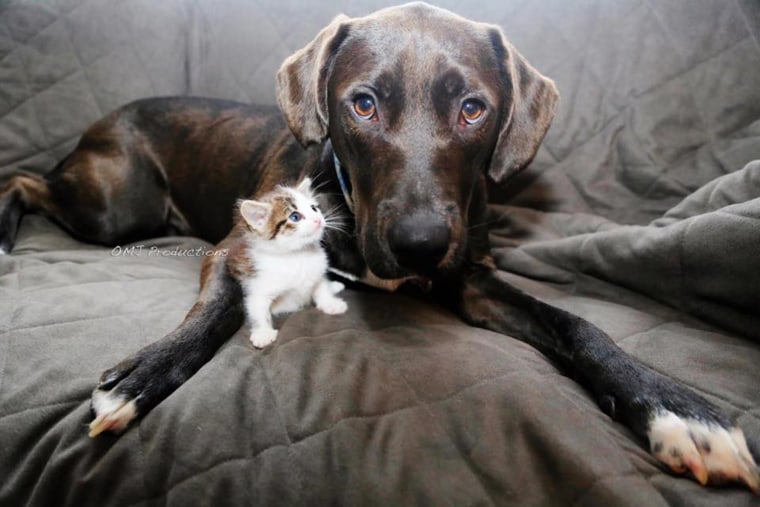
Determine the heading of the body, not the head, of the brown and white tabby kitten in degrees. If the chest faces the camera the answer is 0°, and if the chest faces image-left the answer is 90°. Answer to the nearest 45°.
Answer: approximately 315°

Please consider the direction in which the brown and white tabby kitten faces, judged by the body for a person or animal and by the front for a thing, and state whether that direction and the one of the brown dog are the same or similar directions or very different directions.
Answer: same or similar directions

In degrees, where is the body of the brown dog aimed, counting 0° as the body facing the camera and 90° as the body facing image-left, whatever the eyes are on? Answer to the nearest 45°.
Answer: approximately 315°
